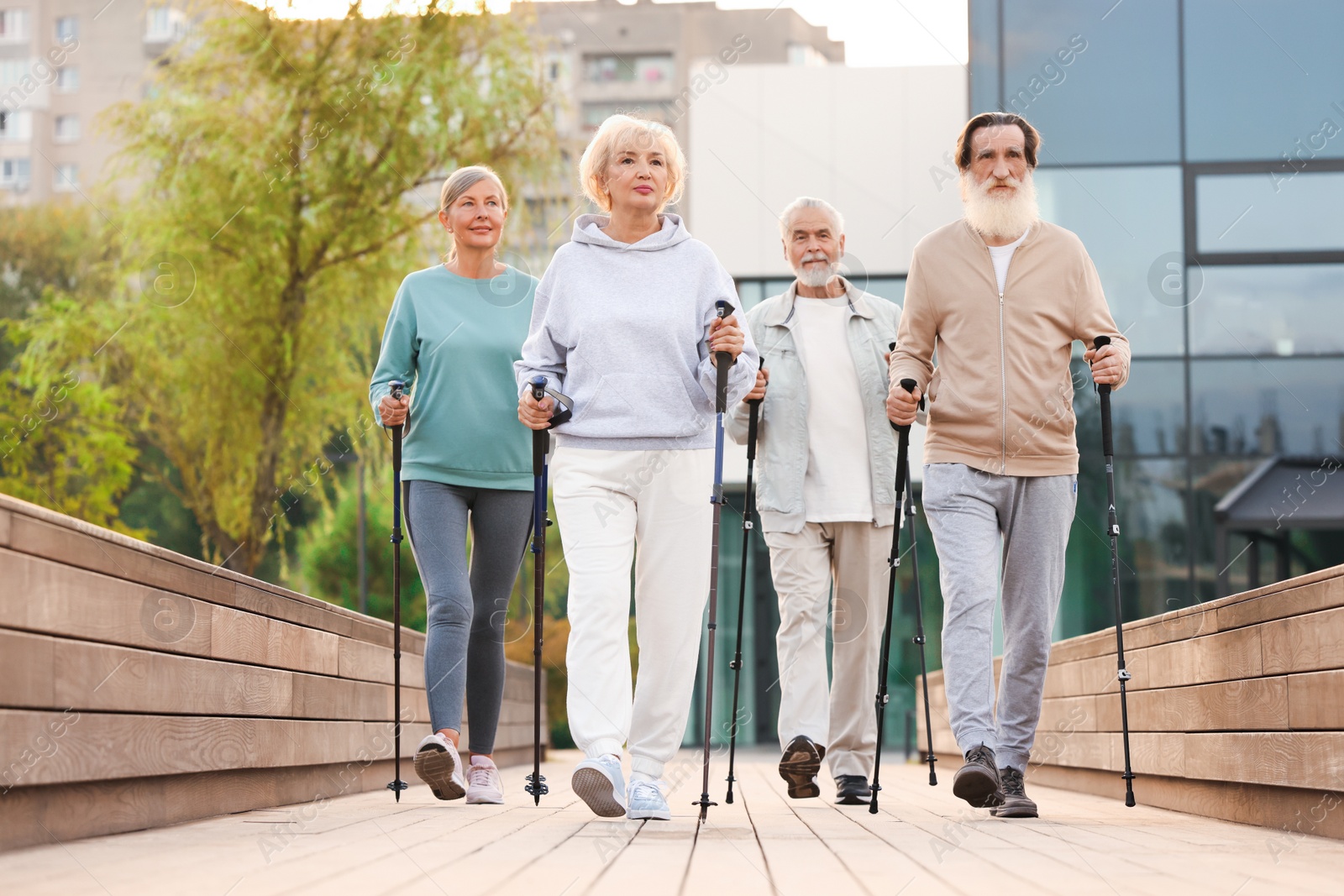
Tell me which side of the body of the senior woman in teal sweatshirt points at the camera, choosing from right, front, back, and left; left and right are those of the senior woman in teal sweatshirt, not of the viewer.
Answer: front

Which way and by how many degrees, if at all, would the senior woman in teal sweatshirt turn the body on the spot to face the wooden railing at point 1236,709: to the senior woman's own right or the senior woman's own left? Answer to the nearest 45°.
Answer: approximately 90° to the senior woman's own left

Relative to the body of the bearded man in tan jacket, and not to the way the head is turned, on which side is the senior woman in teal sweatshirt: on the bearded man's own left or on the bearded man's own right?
on the bearded man's own right

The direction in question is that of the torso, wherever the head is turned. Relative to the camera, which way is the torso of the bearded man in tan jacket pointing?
toward the camera

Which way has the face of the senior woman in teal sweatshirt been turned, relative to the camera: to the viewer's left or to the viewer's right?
to the viewer's right

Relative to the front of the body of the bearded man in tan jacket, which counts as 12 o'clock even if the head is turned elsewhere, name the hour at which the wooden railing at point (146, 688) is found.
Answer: The wooden railing is roughly at 2 o'clock from the bearded man in tan jacket.

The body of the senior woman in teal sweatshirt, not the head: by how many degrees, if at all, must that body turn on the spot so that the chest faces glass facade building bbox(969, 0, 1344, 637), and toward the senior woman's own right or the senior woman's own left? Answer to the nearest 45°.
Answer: approximately 135° to the senior woman's own left

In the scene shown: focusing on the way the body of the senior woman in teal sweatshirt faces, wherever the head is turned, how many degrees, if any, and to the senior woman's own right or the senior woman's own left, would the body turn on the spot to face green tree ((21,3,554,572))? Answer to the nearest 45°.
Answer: approximately 180°

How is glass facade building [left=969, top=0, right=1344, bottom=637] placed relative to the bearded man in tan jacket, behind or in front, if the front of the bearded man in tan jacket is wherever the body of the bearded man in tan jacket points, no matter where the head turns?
behind
